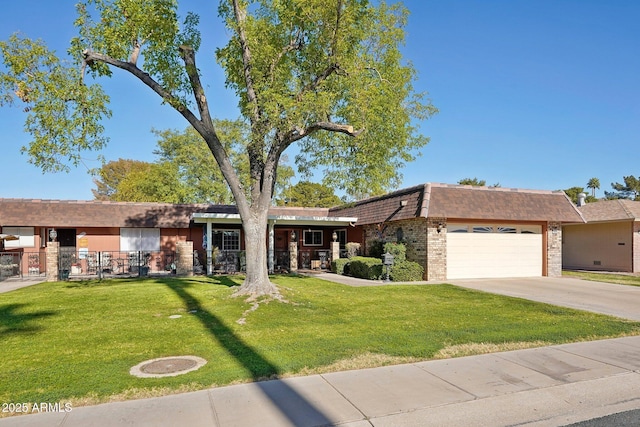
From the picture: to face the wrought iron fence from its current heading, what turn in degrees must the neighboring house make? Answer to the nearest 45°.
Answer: approximately 90° to its right

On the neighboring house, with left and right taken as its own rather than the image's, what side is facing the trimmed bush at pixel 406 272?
right

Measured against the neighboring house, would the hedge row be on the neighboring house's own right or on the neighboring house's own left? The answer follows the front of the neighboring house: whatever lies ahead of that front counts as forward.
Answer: on the neighboring house's own right

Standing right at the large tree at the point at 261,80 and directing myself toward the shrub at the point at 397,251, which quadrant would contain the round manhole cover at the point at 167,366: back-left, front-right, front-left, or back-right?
back-right

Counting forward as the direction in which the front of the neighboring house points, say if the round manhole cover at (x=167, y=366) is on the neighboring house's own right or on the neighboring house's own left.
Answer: on the neighboring house's own right

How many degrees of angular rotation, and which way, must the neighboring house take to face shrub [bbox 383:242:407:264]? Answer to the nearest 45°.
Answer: approximately 90° to its right

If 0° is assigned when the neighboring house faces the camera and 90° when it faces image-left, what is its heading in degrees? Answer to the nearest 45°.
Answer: approximately 315°
